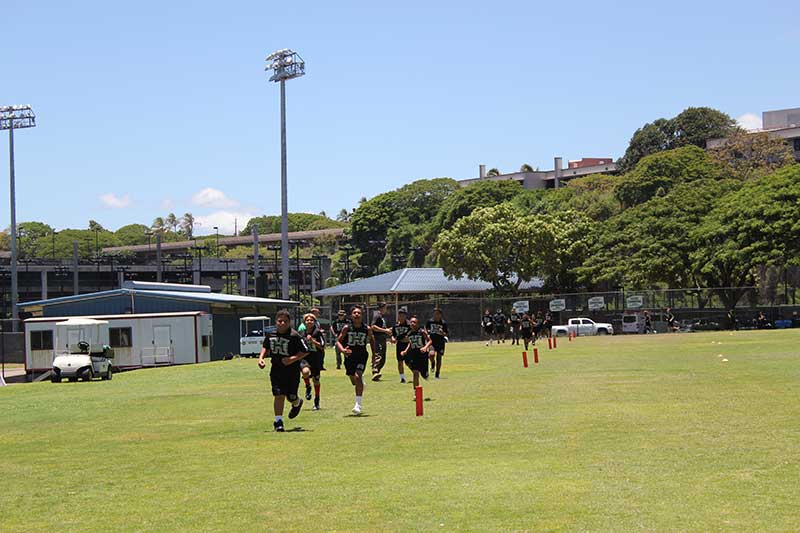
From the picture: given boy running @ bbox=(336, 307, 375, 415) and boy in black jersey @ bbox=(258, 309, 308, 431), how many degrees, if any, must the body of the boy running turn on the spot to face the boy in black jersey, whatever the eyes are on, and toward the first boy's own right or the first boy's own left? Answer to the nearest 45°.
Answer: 0° — they already face them

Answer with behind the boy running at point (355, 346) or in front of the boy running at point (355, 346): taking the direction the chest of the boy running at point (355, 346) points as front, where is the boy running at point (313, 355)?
behind

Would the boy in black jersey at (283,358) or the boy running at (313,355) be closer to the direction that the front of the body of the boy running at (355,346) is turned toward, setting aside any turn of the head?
the boy in black jersey

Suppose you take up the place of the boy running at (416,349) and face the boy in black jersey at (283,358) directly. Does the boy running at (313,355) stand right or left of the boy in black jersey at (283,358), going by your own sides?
right

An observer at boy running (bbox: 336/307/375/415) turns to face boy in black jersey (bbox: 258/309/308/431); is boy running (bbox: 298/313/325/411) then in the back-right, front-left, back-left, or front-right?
back-right

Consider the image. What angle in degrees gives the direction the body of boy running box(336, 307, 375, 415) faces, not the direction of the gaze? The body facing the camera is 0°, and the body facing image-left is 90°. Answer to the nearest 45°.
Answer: approximately 0°

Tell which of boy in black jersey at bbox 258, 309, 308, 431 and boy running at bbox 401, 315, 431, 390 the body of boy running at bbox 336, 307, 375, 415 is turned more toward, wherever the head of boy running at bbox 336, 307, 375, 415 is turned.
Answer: the boy in black jersey

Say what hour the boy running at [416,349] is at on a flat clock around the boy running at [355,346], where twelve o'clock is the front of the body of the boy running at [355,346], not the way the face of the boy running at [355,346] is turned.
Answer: the boy running at [416,349] is roughly at 7 o'clock from the boy running at [355,346].
